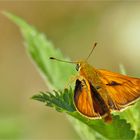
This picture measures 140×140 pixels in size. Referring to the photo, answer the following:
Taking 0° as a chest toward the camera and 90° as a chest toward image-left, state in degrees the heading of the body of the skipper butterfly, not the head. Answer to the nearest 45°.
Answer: approximately 135°
